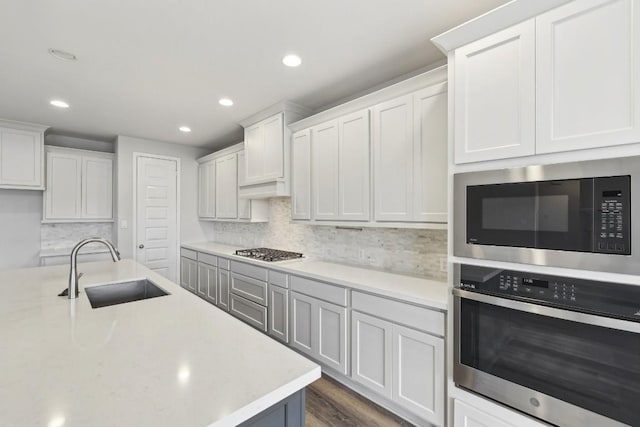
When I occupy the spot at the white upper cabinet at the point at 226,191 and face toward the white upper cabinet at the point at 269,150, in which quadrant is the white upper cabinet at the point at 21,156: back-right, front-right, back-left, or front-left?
back-right

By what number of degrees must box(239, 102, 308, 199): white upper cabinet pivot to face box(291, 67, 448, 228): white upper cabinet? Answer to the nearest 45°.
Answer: approximately 90° to its left

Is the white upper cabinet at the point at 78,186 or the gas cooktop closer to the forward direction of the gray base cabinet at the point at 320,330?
the white upper cabinet

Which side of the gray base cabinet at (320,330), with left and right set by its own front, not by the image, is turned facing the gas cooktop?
right

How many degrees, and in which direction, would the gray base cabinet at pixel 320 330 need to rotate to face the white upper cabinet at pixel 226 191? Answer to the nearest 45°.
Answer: approximately 90° to its right

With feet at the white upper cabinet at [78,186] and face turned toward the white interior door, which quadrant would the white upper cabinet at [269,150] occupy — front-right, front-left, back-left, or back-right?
front-right

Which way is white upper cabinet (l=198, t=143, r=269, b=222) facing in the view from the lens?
facing the viewer and to the left of the viewer

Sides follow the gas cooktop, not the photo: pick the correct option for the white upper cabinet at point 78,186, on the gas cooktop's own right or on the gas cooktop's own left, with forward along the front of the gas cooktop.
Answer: on the gas cooktop's own right

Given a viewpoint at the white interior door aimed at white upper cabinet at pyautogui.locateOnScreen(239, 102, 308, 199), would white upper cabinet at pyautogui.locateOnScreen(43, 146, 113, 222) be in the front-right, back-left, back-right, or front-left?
back-right

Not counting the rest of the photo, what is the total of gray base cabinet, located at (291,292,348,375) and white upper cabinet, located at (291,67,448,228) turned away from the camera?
0

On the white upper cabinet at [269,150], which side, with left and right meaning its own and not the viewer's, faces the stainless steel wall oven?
left

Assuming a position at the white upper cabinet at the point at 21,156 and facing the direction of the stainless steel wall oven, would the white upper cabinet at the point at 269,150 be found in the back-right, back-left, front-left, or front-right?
front-left

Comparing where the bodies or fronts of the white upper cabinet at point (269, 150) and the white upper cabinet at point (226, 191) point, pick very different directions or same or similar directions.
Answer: same or similar directions

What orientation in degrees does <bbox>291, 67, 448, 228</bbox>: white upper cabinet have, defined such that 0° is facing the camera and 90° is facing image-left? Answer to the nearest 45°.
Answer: approximately 45°
